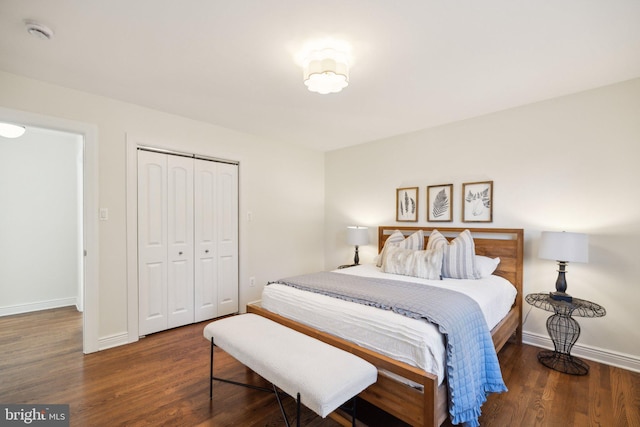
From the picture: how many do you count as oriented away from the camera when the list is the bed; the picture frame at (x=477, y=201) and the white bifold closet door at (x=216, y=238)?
0

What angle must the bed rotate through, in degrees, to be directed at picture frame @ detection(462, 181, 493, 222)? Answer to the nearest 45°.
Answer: approximately 180°

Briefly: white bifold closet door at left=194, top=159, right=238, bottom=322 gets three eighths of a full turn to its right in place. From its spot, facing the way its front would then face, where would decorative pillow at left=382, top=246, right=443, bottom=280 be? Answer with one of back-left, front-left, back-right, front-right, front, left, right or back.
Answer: back-left

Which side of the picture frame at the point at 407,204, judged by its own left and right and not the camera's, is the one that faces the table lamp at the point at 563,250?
left

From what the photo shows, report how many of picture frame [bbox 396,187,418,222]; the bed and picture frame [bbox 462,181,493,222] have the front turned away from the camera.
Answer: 0

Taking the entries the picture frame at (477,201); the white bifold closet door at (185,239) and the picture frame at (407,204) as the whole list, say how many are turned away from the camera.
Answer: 0

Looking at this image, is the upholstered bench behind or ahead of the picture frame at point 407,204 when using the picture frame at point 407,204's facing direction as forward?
ahead

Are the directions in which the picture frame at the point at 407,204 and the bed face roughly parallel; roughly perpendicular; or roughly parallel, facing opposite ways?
roughly parallel

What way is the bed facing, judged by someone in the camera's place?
facing the viewer and to the left of the viewer

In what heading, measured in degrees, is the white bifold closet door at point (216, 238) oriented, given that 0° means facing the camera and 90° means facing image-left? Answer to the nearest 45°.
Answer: approximately 315°

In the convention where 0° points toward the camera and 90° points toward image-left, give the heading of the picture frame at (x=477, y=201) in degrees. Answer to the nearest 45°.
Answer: approximately 45°

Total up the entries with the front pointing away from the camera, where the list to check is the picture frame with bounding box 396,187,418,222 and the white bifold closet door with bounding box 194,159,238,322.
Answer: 0

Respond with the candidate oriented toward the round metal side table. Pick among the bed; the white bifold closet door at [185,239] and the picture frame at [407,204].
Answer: the white bifold closet door

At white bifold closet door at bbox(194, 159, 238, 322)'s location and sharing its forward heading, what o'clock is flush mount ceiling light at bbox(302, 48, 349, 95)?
The flush mount ceiling light is roughly at 1 o'clock from the white bifold closet door.

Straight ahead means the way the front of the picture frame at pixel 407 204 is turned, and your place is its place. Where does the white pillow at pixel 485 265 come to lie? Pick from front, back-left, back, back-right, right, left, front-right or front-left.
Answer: left
